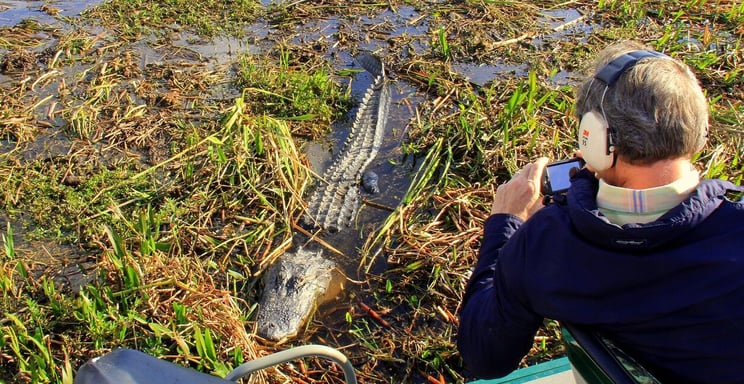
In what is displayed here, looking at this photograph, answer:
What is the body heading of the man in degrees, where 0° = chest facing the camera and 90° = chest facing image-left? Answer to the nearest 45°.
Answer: approximately 135°

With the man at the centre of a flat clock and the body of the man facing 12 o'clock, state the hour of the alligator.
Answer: The alligator is roughly at 12 o'clock from the man.

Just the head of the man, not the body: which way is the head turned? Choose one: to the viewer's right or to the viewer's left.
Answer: to the viewer's left
